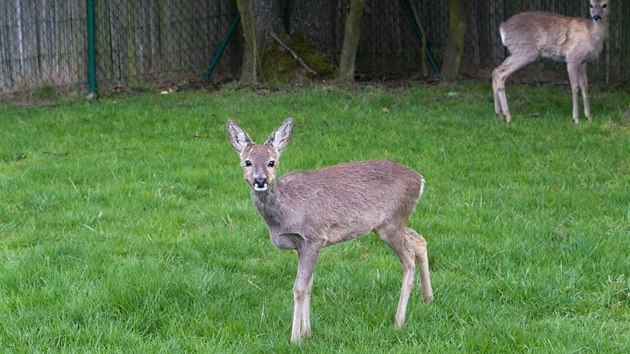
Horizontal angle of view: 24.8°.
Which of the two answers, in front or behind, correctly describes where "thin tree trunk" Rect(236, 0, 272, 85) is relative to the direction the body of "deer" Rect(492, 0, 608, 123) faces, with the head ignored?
behind

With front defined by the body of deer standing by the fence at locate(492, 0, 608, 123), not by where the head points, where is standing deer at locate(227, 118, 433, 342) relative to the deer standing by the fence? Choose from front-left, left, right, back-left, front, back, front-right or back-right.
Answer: right

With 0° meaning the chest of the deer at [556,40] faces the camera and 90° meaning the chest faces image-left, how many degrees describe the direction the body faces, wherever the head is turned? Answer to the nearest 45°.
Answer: approximately 270°

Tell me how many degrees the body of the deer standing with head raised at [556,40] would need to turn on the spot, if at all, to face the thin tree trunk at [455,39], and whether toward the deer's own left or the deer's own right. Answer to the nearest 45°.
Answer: approximately 135° to the deer's own left
